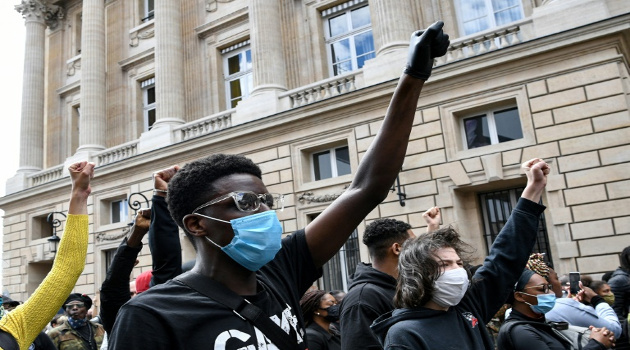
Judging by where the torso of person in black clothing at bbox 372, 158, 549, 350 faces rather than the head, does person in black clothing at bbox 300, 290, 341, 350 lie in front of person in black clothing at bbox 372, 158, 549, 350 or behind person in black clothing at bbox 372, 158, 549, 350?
behind

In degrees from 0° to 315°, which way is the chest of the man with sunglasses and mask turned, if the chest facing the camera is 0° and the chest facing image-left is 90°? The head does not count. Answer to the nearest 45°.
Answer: approximately 315°

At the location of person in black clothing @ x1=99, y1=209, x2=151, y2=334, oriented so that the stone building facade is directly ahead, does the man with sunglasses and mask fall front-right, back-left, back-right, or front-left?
back-right

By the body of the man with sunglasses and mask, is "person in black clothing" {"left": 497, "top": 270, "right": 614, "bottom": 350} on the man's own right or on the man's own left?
on the man's own left

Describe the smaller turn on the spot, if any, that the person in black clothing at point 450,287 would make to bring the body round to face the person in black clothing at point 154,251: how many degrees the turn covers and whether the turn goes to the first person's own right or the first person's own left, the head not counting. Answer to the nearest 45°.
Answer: approximately 135° to the first person's own right

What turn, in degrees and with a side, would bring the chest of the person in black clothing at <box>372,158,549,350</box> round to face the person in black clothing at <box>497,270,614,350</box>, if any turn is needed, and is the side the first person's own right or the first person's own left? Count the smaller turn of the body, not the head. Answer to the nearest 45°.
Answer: approximately 90° to the first person's own left

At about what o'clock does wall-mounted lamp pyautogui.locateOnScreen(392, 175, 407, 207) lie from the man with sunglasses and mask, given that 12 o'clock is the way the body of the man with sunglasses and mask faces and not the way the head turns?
The wall-mounted lamp is roughly at 8 o'clock from the man with sunglasses and mask.

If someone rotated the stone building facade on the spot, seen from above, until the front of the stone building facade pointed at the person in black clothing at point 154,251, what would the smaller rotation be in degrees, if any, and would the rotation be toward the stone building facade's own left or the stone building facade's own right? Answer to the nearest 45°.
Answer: approximately 45° to the stone building facade's own left

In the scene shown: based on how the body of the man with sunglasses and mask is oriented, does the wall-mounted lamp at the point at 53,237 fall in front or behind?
behind

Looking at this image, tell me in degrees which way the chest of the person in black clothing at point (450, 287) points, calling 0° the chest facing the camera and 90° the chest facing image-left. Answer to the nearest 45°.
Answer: approximately 315°

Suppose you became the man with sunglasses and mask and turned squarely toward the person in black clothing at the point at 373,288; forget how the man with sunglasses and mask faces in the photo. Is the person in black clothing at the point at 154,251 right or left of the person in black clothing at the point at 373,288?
left
